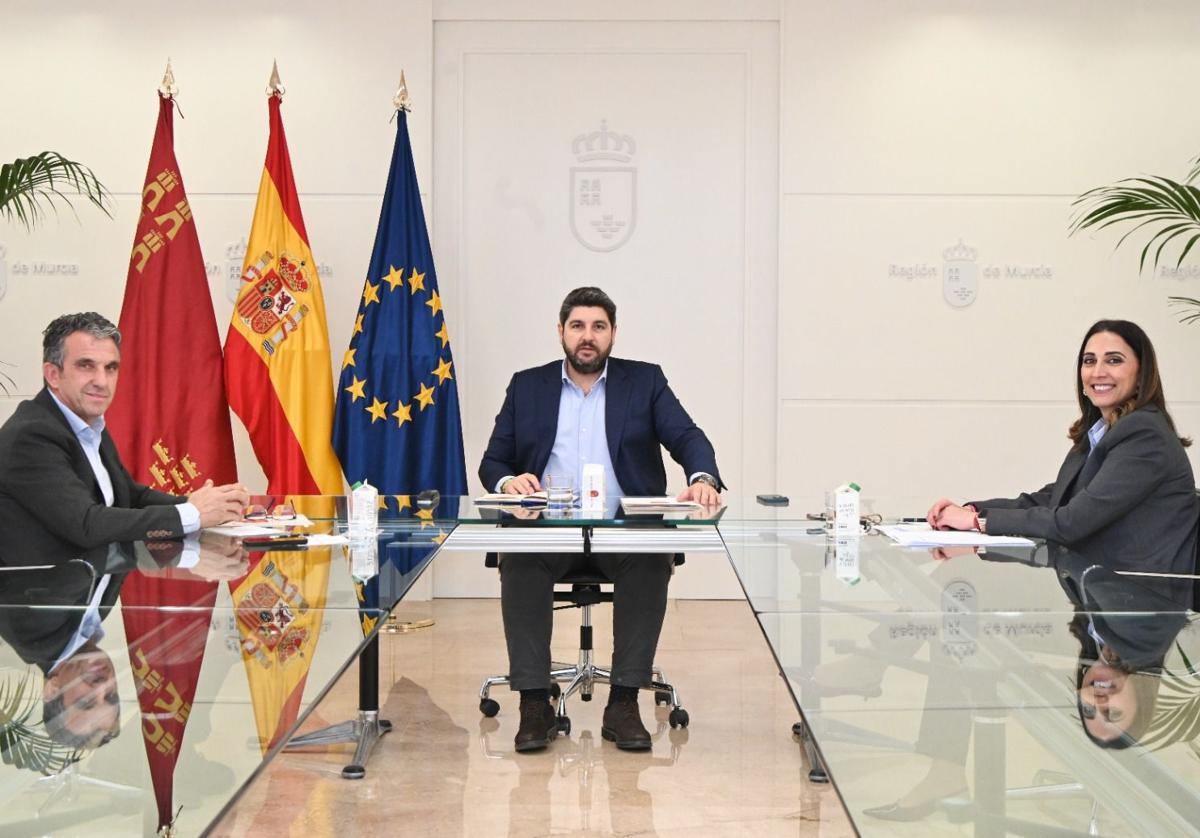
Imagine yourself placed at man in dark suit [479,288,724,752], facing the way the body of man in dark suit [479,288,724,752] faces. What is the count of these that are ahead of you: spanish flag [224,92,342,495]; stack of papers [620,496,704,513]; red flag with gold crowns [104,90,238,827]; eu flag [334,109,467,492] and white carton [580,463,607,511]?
2

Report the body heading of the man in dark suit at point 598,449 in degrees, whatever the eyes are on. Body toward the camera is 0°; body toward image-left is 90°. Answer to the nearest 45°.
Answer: approximately 0°

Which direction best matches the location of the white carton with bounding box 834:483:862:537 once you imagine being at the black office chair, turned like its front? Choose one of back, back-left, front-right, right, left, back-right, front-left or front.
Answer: front-left

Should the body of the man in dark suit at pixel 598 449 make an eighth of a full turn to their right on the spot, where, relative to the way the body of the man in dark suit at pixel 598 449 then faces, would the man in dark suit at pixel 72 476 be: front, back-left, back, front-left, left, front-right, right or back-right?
front

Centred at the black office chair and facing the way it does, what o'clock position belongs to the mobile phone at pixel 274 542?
The mobile phone is roughly at 1 o'clock from the black office chair.

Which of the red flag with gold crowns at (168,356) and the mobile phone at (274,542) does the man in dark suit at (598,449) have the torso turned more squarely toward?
the mobile phone

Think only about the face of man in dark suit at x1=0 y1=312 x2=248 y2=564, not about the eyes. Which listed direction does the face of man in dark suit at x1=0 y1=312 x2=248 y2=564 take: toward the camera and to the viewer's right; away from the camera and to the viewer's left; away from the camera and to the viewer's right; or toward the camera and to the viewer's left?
toward the camera and to the viewer's right

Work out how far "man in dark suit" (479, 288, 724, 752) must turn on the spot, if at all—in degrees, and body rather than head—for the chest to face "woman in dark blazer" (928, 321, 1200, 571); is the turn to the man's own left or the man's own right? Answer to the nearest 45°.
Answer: approximately 45° to the man's own left

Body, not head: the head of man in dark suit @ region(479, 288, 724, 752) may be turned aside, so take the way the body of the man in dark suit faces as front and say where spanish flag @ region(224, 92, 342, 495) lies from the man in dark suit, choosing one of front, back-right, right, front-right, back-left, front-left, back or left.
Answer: back-right

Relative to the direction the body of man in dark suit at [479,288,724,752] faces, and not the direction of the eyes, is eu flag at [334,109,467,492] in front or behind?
behind

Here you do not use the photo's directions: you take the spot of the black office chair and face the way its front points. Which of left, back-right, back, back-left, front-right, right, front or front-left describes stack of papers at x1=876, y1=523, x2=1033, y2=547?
front-left

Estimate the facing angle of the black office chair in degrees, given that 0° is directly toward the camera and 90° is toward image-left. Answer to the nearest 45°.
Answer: approximately 0°

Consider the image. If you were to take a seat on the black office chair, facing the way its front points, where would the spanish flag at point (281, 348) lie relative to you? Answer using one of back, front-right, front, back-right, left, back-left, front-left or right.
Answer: back-right

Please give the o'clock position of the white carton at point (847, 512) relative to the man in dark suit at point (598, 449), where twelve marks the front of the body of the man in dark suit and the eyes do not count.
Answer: The white carton is roughly at 11 o'clock from the man in dark suit.

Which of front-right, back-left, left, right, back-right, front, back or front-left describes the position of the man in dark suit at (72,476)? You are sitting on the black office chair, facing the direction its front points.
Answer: front-right
